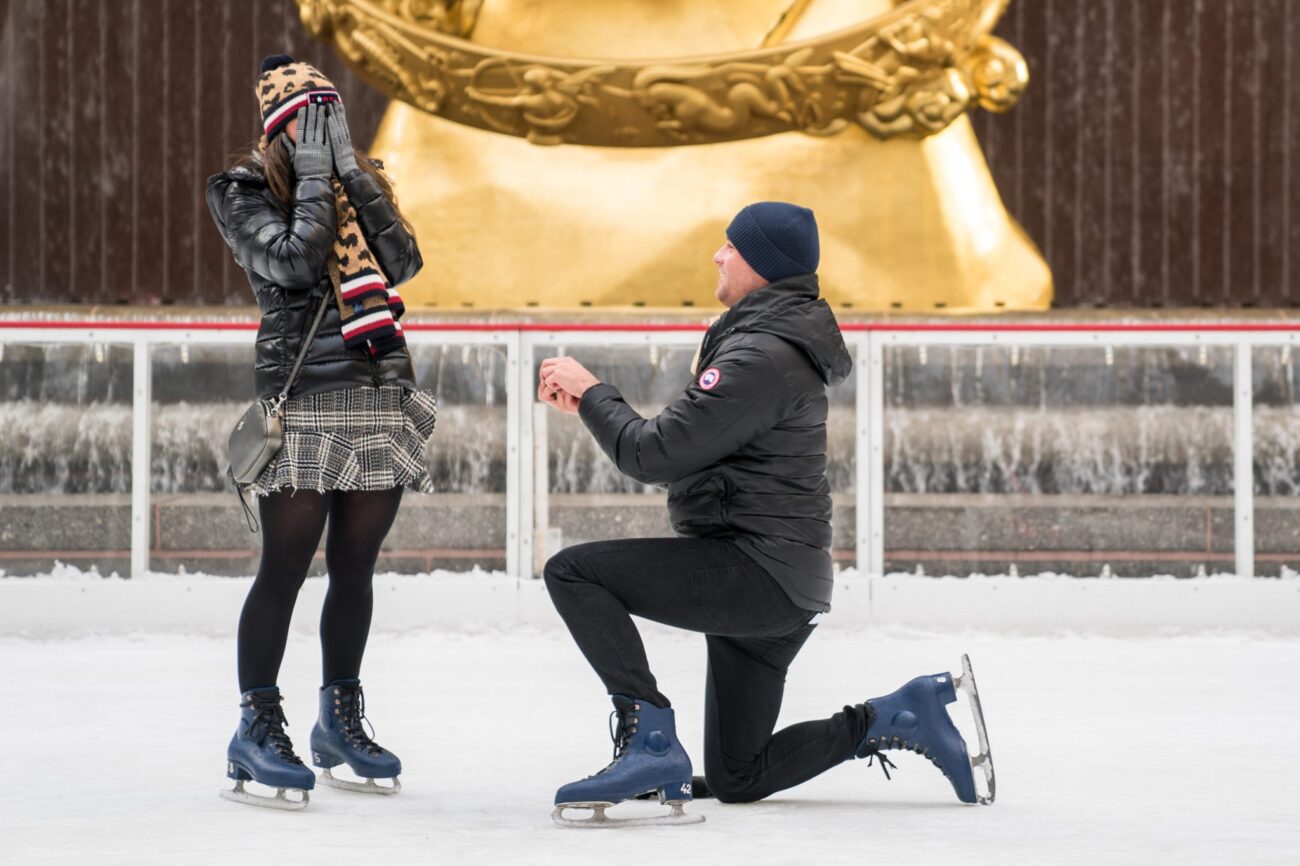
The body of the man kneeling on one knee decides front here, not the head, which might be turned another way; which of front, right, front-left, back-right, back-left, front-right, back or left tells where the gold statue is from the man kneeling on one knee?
right

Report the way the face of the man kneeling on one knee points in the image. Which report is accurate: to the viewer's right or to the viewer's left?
to the viewer's left

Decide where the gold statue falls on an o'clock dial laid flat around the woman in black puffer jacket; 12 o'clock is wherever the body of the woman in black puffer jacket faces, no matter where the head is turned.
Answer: The gold statue is roughly at 8 o'clock from the woman in black puffer jacket.

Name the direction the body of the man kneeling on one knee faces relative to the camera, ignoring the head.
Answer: to the viewer's left

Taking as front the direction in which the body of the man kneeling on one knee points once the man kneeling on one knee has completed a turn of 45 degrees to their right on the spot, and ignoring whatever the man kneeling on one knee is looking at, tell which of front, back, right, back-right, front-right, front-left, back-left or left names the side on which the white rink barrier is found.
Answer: front-right

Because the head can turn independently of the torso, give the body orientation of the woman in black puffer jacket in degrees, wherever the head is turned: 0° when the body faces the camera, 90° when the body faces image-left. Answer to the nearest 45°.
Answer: approximately 315°

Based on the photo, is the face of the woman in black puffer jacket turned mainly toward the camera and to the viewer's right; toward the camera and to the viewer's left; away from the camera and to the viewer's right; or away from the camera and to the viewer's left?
toward the camera and to the viewer's right
